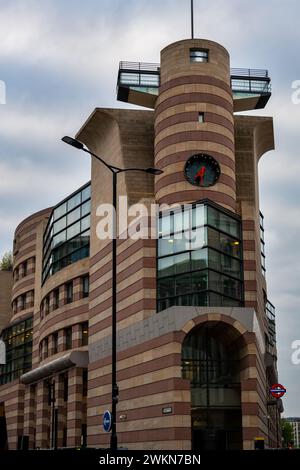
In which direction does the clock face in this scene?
toward the camera
